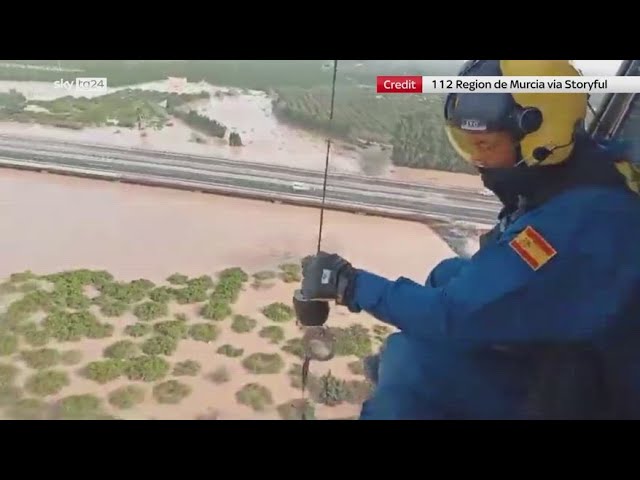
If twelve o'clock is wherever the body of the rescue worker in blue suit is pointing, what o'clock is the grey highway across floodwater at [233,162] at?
The grey highway across floodwater is roughly at 2 o'clock from the rescue worker in blue suit.

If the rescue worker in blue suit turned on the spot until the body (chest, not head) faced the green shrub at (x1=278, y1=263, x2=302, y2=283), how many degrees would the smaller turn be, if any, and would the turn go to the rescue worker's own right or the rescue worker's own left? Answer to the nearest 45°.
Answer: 0° — they already face it

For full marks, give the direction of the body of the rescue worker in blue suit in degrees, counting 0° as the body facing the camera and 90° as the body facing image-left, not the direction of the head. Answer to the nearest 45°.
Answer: approximately 90°

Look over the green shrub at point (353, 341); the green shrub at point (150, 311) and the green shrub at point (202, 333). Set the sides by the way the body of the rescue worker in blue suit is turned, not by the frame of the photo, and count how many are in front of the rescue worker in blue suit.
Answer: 3

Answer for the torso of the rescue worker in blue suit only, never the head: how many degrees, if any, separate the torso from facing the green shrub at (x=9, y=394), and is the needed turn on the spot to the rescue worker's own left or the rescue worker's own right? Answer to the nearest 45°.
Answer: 0° — they already face it

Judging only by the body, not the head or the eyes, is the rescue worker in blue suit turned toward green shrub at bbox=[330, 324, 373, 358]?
yes
